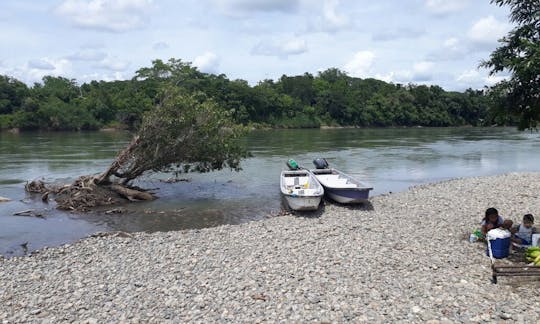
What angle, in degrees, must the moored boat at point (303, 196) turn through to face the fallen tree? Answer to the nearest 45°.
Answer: approximately 135° to its right

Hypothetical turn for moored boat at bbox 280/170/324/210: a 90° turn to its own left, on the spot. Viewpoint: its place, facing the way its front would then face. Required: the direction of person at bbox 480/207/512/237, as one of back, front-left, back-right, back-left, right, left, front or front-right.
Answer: front-right

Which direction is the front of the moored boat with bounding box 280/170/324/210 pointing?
toward the camera

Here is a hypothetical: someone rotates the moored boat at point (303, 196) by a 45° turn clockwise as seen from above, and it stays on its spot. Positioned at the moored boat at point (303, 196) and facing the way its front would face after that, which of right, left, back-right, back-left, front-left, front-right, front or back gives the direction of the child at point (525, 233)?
left
